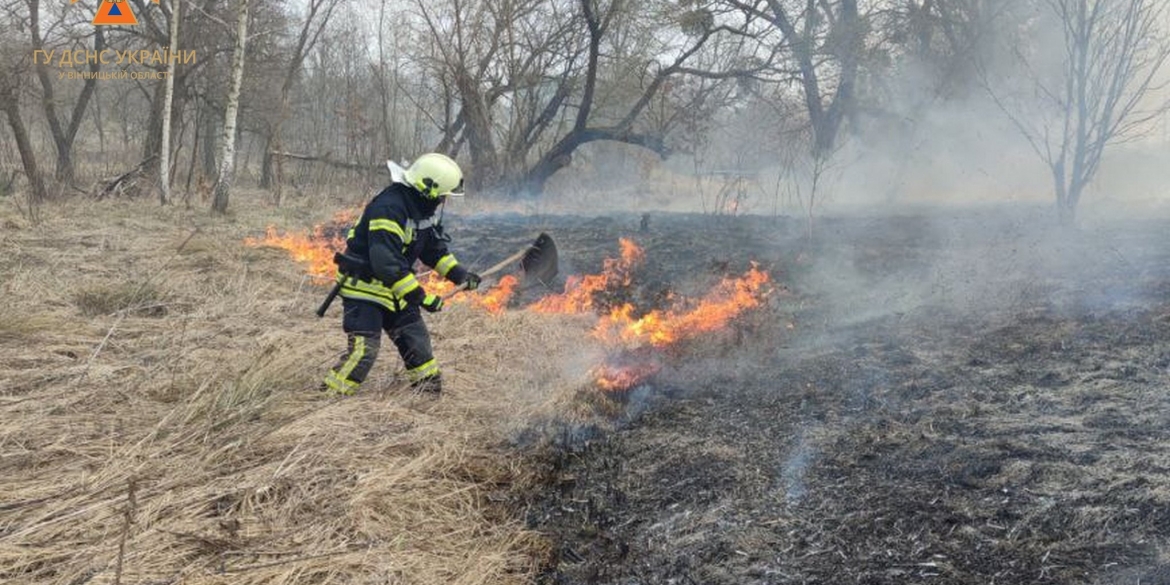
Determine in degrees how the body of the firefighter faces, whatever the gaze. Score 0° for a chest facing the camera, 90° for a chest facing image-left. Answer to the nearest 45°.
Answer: approximately 270°

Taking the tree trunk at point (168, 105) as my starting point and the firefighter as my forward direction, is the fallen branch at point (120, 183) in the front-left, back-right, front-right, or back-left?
back-right

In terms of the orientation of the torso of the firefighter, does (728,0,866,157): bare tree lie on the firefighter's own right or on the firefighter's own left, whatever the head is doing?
on the firefighter's own left

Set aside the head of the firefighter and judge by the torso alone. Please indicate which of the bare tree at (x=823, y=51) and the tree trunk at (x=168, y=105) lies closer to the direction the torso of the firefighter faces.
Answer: the bare tree

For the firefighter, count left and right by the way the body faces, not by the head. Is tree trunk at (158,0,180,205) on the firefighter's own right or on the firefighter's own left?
on the firefighter's own left

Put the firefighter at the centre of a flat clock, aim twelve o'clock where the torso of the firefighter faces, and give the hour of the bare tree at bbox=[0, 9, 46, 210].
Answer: The bare tree is roughly at 8 o'clock from the firefighter.

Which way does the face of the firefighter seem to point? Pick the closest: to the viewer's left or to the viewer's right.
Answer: to the viewer's right

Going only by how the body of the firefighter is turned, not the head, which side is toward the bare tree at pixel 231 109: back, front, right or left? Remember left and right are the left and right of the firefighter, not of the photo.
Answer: left
